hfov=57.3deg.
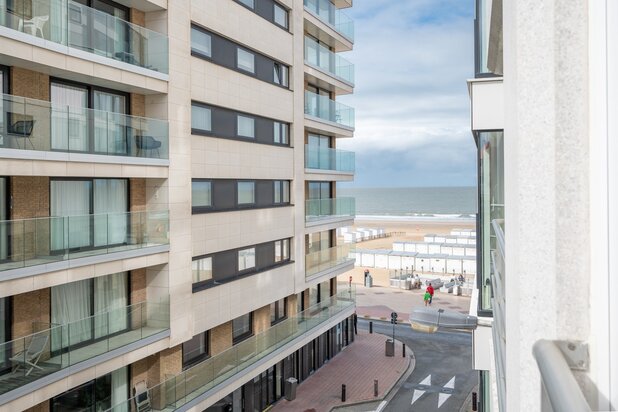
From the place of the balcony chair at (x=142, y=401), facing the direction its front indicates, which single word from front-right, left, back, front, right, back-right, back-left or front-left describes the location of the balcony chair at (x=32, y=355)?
right

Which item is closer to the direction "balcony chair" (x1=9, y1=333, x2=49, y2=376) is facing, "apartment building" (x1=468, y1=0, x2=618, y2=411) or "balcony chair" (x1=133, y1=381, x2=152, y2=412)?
the apartment building

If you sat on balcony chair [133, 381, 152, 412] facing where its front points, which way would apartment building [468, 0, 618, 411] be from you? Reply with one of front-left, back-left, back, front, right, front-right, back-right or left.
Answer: front-right

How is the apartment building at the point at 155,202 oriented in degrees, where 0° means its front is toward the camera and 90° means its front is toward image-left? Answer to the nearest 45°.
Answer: approximately 315°

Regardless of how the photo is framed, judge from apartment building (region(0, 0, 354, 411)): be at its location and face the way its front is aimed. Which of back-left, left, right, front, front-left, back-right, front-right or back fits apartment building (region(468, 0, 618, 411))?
front-right

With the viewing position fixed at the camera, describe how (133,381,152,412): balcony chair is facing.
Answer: facing the viewer and to the right of the viewer

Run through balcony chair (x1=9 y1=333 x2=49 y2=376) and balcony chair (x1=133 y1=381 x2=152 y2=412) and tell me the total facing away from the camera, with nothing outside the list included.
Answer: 0
